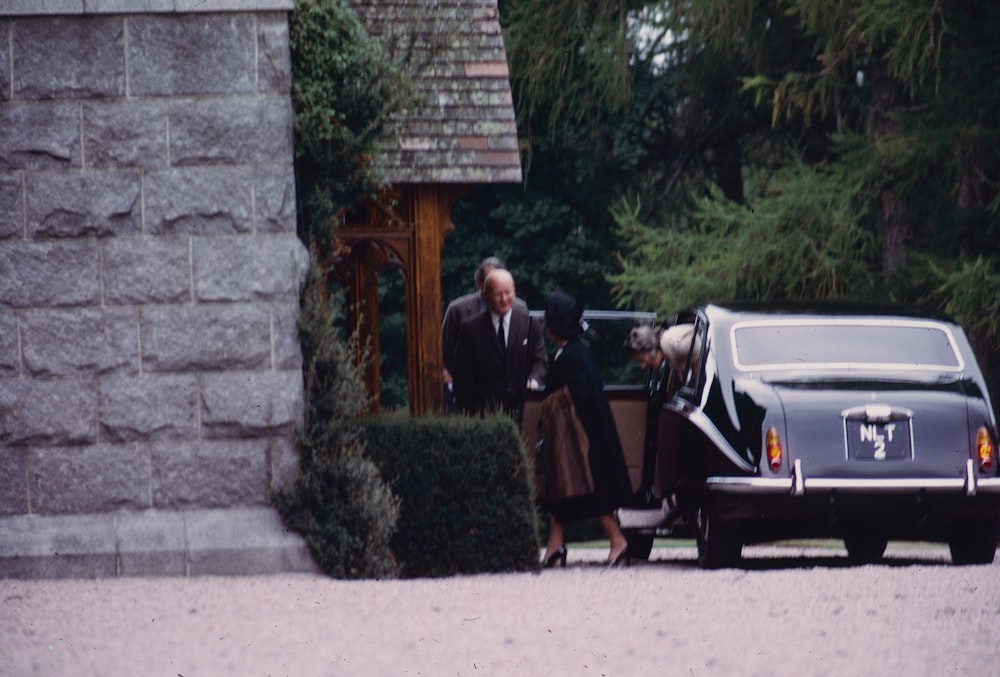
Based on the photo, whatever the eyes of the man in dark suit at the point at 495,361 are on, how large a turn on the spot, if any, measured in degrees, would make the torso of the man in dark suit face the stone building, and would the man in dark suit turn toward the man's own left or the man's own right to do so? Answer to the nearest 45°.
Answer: approximately 45° to the man's own right

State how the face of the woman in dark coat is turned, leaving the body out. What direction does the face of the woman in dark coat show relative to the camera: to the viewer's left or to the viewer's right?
to the viewer's left

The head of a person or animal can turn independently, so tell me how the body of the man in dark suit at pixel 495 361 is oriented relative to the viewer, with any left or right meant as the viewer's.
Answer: facing the viewer

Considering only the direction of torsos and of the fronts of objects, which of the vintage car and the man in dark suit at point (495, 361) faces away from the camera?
the vintage car

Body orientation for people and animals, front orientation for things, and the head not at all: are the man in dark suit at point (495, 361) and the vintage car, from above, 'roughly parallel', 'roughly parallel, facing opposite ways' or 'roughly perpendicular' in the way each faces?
roughly parallel, facing opposite ways

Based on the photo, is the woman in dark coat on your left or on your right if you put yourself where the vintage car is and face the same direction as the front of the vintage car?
on your left

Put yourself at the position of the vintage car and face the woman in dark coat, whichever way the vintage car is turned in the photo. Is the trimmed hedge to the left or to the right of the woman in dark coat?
left

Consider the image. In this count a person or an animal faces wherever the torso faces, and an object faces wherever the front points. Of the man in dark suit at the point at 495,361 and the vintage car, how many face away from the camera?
1

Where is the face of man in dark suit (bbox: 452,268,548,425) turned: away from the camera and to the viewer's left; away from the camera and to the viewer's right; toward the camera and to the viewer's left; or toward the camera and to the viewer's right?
toward the camera and to the viewer's right

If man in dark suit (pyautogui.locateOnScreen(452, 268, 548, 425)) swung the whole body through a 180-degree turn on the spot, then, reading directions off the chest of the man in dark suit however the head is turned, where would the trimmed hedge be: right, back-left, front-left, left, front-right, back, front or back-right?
back

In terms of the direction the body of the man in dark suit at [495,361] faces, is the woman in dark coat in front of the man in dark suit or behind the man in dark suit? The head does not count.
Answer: in front

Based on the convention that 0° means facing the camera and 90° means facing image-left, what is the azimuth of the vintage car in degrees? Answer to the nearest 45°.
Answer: approximately 180°

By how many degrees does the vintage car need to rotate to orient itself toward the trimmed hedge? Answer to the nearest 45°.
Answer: approximately 135° to its left
